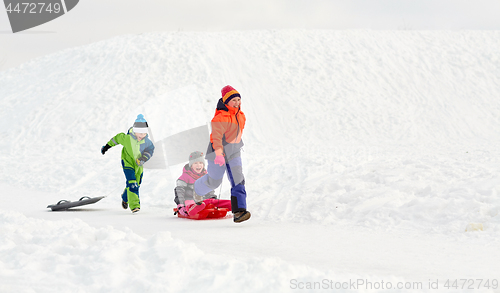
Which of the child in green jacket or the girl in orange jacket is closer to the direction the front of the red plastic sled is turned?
the girl in orange jacket

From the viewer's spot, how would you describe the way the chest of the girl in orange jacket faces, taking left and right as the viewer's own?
facing the viewer and to the right of the viewer

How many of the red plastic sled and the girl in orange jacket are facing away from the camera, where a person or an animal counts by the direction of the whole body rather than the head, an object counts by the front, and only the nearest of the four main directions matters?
0

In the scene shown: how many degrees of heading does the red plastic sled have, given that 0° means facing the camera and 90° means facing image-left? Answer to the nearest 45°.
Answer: approximately 270°

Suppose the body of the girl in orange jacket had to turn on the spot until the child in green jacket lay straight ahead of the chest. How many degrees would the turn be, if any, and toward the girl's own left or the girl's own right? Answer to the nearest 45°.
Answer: approximately 180°

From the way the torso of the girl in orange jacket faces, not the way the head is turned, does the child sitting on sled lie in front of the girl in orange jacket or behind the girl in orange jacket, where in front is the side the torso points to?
behind

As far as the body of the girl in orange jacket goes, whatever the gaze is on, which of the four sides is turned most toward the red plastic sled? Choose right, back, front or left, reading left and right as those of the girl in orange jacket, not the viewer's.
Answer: back
